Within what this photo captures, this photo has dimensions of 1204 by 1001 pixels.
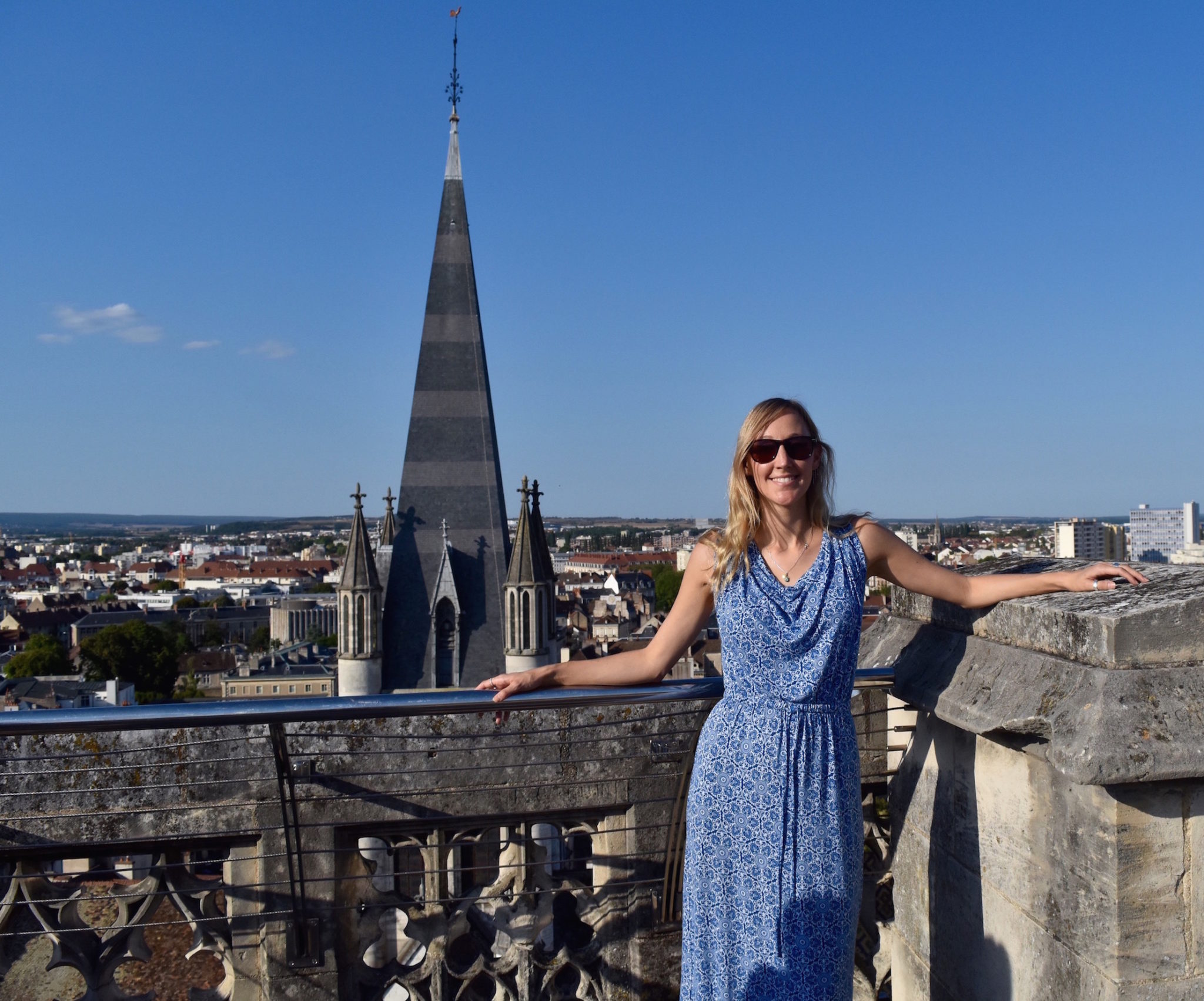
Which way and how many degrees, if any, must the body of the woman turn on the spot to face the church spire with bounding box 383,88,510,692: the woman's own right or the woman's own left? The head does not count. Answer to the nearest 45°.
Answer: approximately 180°

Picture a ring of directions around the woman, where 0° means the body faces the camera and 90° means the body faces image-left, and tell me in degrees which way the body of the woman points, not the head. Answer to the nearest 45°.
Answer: approximately 0°

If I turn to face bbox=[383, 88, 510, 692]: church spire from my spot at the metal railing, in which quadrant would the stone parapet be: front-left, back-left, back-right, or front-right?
back-right

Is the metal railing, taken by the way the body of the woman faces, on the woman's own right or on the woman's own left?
on the woman's own right
